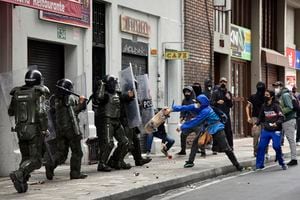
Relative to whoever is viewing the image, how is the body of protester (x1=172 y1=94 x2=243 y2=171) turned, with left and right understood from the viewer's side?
facing to the left of the viewer

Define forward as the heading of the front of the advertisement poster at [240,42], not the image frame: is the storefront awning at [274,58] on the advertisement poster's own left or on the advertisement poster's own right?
on the advertisement poster's own left

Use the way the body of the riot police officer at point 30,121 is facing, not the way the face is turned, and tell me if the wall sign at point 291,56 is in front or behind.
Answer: in front

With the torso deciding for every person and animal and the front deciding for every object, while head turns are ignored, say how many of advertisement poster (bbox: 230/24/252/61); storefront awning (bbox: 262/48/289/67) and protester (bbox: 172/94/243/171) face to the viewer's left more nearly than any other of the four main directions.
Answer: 1

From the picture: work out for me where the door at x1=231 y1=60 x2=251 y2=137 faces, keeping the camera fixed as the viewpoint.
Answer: facing the viewer and to the right of the viewer

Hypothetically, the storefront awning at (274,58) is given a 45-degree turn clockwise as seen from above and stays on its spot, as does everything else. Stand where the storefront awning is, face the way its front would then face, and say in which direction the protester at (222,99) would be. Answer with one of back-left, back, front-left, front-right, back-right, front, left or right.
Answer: front

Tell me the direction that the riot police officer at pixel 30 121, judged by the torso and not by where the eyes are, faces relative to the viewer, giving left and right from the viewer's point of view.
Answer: facing away from the viewer and to the right of the viewer

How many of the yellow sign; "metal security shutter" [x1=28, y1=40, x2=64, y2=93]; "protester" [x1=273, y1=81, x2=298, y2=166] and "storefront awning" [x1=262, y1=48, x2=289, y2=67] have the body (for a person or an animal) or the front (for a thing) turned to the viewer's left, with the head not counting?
1

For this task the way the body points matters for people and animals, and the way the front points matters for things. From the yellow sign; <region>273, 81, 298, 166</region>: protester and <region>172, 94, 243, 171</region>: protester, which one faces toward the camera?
the yellow sign

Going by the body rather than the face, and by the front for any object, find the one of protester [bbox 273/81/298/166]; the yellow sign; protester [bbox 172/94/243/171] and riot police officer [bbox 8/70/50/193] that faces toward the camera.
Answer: the yellow sign

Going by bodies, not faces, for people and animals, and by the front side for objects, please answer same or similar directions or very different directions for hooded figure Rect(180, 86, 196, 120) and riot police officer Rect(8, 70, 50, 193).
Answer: very different directions

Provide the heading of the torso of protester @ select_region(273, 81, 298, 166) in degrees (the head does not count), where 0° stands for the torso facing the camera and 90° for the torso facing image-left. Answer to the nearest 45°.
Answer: approximately 90°

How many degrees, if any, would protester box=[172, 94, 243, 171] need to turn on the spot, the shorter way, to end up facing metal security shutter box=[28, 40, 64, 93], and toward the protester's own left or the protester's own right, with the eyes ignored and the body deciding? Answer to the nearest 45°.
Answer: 0° — they already face it

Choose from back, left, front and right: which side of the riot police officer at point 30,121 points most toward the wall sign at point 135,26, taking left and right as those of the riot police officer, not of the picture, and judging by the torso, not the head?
front

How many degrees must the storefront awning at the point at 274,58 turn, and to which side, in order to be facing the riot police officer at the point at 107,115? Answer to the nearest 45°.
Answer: approximately 45° to its right
